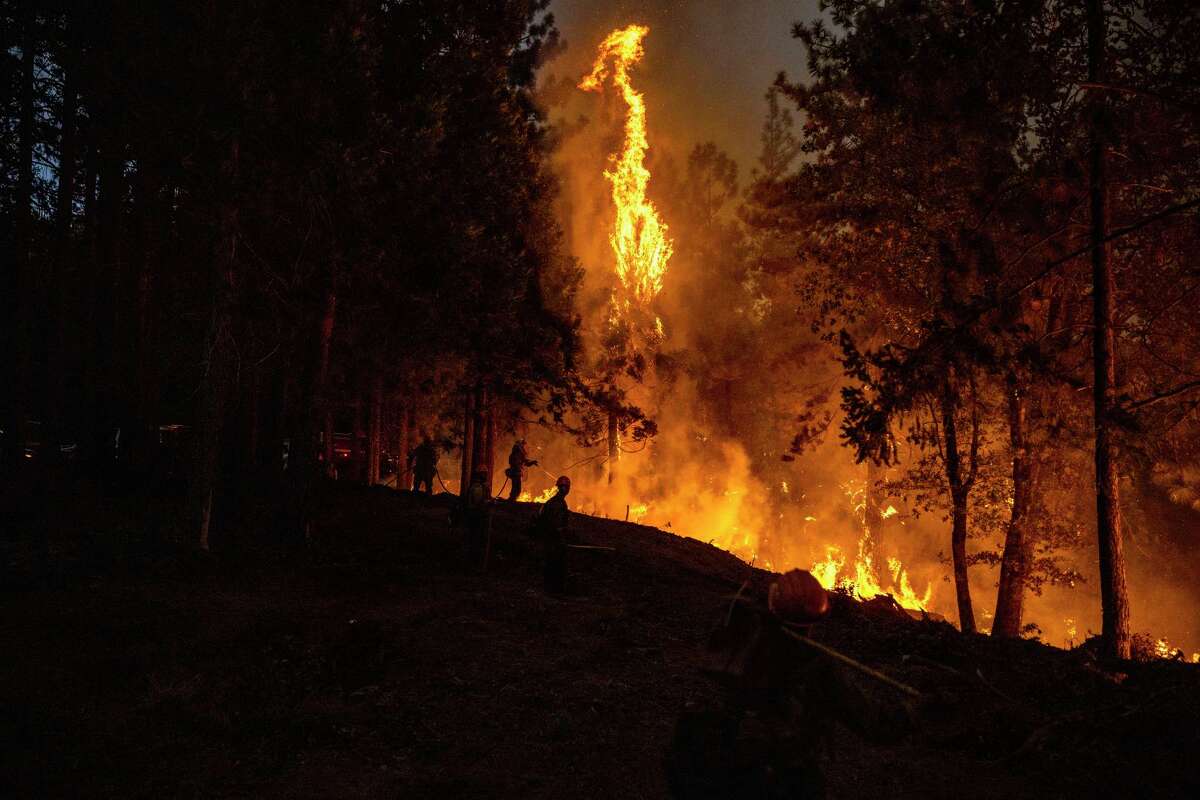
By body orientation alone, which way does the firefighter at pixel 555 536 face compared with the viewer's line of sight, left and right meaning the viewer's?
facing away from the viewer and to the right of the viewer

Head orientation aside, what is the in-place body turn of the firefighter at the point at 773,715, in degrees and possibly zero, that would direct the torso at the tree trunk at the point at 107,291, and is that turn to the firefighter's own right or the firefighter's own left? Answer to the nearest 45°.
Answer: approximately 90° to the firefighter's own left

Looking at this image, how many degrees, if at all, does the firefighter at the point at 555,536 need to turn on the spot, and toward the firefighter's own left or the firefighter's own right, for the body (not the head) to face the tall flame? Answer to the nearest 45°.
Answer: approximately 45° to the firefighter's own left

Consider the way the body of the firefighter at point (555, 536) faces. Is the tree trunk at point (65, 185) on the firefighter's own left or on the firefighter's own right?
on the firefighter's own left

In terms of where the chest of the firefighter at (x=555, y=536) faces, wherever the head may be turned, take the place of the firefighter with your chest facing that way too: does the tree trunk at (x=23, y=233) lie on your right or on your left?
on your left

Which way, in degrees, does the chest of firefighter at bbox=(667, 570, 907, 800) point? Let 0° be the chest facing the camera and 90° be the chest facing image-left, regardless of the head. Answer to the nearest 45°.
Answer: approximately 225°

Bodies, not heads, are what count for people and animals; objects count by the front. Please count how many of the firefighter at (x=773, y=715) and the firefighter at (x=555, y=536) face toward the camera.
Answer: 0

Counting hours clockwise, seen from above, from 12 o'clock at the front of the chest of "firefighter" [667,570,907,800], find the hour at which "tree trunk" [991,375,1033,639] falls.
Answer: The tree trunk is roughly at 11 o'clock from the firefighter.
